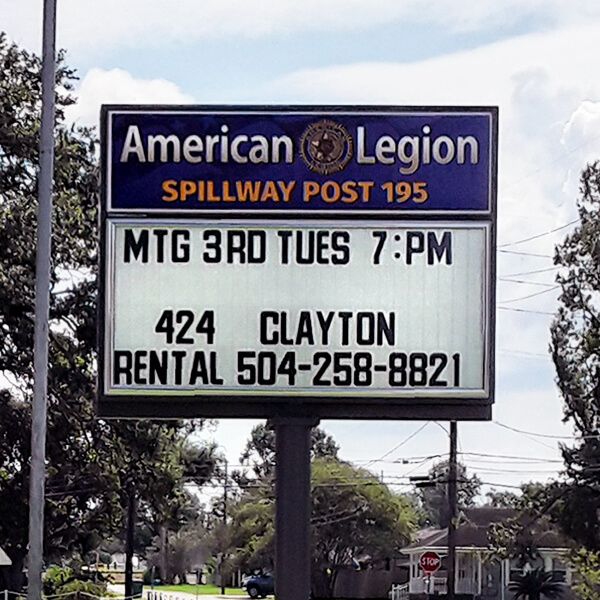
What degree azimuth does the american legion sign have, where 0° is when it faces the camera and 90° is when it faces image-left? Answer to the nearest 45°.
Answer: approximately 0°
